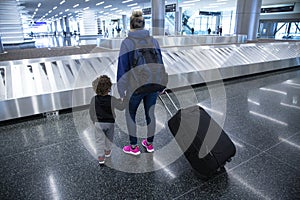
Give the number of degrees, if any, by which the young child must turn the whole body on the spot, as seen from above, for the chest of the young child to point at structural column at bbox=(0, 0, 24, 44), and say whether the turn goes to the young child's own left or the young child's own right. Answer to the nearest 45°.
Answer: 0° — they already face it

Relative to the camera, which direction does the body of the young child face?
away from the camera

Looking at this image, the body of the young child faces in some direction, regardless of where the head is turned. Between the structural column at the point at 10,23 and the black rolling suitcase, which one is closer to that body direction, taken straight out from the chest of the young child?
the structural column

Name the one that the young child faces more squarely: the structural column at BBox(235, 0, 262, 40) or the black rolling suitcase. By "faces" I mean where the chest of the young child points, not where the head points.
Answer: the structural column

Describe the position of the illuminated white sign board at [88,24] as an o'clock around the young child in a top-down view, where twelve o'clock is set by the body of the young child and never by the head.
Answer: The illuminated white sign board is roughly at 12 o'clock from the young child.

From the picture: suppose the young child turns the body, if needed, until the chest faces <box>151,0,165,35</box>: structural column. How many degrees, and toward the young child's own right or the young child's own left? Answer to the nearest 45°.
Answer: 0° — they already face it

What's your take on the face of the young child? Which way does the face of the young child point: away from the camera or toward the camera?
away from the camera
